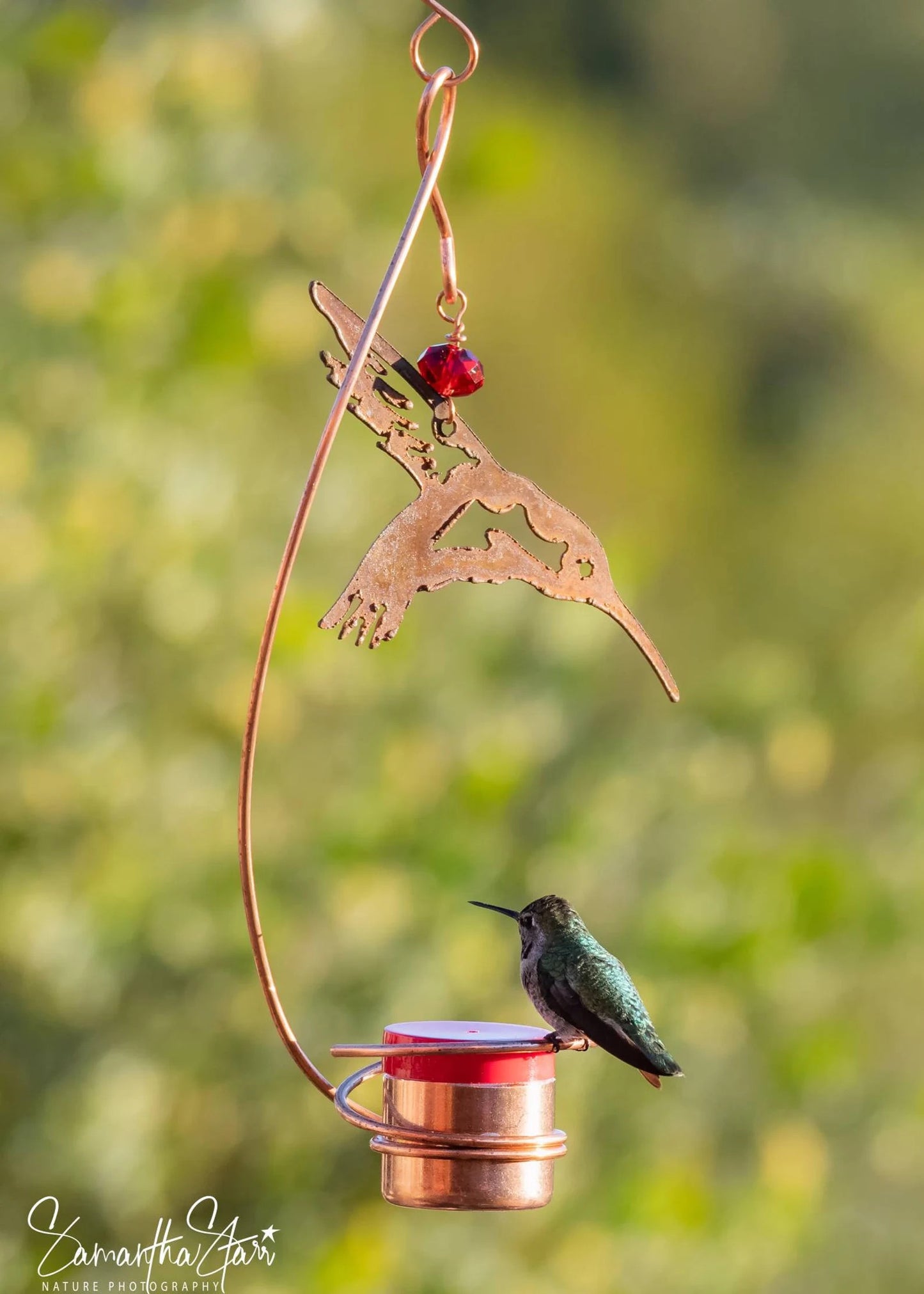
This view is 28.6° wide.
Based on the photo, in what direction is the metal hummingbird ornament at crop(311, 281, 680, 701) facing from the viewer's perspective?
to the viewer's right
